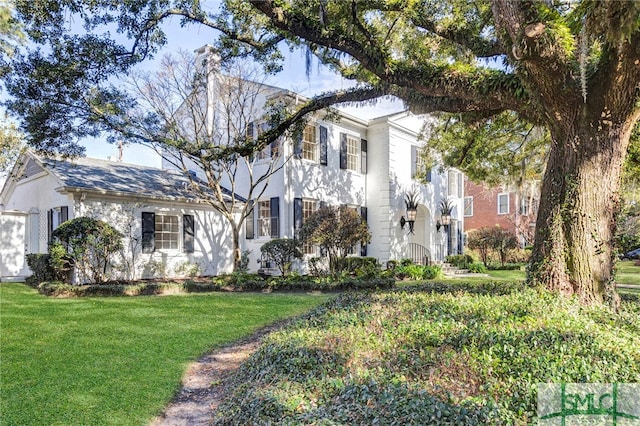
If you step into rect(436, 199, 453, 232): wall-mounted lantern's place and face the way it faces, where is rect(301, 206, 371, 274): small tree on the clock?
The small tree is roughly at 2 o'clock from the wall-mounted lantern.

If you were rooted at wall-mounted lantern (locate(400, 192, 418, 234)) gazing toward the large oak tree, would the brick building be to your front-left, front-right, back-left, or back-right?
back-left

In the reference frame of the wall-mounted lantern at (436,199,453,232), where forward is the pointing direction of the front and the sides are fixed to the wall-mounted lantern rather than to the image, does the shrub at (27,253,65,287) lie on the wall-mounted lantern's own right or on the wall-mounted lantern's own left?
on the wall-mounted lantern's own right

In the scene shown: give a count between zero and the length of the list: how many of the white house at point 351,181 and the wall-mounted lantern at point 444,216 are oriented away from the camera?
0
